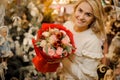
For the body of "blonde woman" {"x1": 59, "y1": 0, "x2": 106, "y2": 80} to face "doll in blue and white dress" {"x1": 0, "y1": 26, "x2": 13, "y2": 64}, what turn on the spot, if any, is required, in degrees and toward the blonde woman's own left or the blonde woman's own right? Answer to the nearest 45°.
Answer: approximately 45° to the blonde woman's own right

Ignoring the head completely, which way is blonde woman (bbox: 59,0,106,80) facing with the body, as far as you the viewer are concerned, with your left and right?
facing the viewer and to the left of the viewer

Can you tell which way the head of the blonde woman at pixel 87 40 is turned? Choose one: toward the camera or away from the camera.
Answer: toward the camera
